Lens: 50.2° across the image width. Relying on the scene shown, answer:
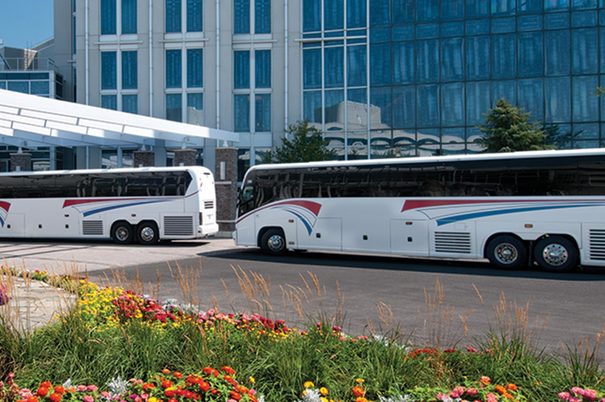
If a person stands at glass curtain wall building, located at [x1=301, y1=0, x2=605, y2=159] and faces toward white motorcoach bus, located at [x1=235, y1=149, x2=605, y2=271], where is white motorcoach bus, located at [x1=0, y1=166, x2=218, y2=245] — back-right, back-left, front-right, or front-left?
front-right

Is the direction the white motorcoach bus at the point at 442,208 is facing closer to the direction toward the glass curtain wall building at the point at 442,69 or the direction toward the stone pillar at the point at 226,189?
the stone pillar

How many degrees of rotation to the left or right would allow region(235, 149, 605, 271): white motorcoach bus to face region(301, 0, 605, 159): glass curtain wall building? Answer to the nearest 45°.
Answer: approximately 90° to its right

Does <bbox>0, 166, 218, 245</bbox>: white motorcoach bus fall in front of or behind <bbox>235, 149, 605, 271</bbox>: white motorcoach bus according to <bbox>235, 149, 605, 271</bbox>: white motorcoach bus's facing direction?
in front

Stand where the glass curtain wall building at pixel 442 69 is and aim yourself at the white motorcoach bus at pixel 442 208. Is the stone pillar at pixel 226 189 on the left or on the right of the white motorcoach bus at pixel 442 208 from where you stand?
right

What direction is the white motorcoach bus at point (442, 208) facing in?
to the viewer's left

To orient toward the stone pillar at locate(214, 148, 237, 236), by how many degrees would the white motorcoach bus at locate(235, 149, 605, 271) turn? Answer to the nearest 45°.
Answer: approximately 45° to its right

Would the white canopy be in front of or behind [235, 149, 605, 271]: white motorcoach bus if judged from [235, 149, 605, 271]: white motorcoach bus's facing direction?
in front
